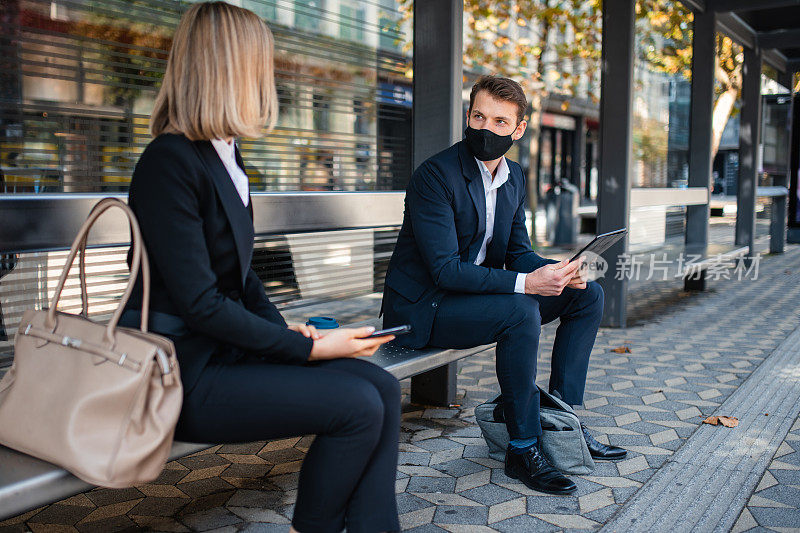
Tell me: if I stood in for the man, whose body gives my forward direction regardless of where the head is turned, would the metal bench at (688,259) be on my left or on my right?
on my left

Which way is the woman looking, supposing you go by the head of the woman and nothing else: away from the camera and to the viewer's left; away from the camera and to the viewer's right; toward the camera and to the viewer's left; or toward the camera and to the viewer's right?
away from the camera and to the viewer's right

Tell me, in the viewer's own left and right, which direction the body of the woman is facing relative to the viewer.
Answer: facing to the right of the viewer

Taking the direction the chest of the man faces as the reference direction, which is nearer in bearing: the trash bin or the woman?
the woman

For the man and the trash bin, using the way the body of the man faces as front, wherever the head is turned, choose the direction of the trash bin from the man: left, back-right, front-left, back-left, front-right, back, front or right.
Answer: back-left

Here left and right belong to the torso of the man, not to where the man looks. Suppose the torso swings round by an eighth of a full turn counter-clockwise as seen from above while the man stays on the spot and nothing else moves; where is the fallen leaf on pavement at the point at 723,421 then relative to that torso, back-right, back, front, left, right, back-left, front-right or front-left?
front-left

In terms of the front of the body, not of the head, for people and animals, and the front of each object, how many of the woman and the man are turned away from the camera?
0

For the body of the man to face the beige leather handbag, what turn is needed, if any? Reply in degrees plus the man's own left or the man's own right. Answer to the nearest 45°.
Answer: approximately 90° to the man's own right

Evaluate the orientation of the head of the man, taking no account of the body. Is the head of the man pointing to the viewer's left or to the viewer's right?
to the viewer's left

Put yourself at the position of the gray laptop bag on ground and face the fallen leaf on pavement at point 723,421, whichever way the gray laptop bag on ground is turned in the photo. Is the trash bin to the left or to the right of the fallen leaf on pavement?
left

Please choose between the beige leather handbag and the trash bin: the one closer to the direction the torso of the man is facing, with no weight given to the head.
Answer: the beige leather handbag

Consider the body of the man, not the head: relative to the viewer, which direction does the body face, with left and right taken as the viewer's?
facing the viewer and to the right of the viewer

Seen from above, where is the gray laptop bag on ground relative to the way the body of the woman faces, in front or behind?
in front
